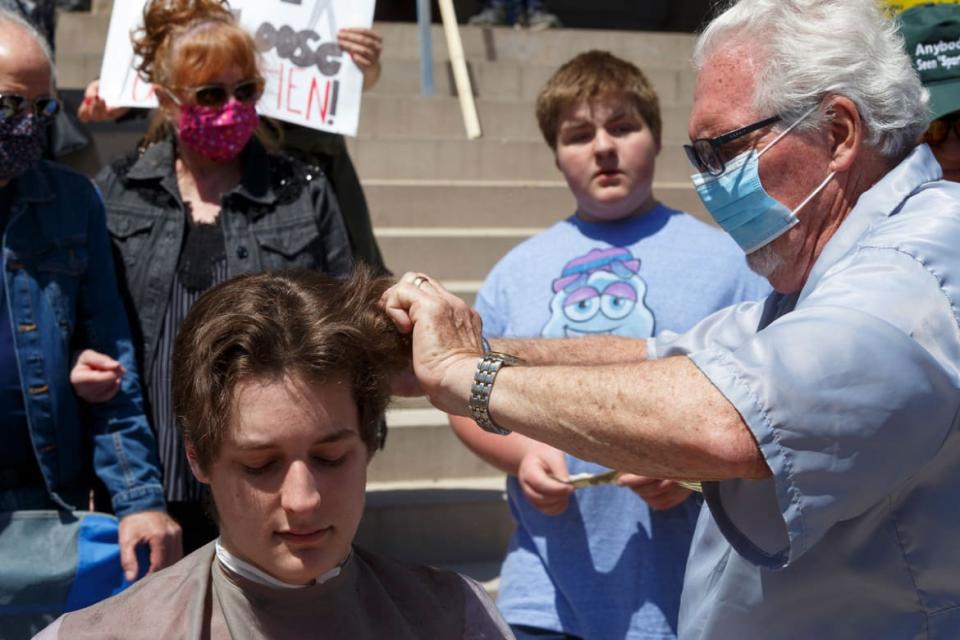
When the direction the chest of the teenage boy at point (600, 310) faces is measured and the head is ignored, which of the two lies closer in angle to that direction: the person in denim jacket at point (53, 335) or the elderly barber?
the elderly barber

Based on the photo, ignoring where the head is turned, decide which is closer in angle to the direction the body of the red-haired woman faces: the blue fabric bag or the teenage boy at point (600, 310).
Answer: the blue fabric bag

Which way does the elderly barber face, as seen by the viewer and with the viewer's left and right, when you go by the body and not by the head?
facing to the left of the viewer

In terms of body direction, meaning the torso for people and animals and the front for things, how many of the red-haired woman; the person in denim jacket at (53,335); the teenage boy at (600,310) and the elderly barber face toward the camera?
3

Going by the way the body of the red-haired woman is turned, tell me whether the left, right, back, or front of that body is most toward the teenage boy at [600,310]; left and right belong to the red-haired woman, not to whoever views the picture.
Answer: left

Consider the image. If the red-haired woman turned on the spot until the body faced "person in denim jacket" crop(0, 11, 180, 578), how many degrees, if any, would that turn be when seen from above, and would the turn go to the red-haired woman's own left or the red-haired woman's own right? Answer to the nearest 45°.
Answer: approximately 45° to the red-haired woman's own right

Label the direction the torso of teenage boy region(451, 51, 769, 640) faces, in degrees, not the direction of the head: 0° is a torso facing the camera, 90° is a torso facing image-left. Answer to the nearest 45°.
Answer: approximately 0°

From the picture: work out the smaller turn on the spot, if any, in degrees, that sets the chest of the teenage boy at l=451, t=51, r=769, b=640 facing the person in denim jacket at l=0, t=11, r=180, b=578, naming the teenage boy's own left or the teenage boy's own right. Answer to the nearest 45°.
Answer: approximately 45° to the teenage boy's own right

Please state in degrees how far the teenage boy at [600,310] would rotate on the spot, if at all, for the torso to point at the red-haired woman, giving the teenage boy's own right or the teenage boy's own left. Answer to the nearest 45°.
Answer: approximately 90° to the teenage boy's own right
